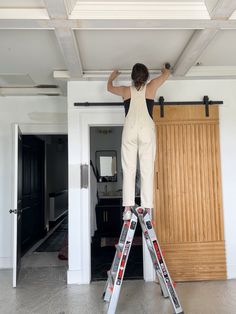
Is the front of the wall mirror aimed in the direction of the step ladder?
yes

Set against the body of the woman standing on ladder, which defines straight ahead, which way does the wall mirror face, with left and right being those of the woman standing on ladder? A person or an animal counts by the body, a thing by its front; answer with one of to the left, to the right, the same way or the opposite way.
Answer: the opposite way

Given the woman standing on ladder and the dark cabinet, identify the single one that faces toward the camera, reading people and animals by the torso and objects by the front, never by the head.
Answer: the dark cabinet

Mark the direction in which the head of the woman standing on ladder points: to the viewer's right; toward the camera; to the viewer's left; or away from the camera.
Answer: away from the camera

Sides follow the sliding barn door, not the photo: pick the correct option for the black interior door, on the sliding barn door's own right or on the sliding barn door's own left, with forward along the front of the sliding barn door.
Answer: on the sliding barn door's own right

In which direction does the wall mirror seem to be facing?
toward the camera

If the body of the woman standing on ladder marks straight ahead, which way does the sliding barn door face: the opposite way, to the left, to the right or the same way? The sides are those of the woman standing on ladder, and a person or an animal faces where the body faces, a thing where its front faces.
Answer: the opposite way

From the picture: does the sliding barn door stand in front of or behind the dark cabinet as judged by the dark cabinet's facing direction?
in front

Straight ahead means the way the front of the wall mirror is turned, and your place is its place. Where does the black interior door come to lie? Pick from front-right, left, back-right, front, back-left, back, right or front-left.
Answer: right

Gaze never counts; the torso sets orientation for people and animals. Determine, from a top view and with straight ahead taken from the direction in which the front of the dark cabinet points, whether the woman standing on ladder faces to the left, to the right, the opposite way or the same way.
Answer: the opposite way

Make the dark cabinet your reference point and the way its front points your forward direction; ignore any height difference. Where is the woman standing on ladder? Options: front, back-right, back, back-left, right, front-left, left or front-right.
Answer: front

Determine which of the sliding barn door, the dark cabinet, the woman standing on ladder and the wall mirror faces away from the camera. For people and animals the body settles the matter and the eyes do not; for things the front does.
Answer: the woman standing on ladder

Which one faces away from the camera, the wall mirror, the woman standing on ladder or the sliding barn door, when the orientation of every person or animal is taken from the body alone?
the woman standing on ladder

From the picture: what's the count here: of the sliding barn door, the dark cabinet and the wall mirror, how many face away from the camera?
0

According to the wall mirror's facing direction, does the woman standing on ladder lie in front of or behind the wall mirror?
in front

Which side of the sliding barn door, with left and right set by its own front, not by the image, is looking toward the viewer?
front

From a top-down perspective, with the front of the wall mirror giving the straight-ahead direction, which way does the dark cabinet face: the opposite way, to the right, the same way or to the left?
the same way

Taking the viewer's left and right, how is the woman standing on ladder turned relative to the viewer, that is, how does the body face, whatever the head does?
facing away from the viewer

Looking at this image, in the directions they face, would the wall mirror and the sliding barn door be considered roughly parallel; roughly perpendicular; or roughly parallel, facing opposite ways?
roughly parallel
